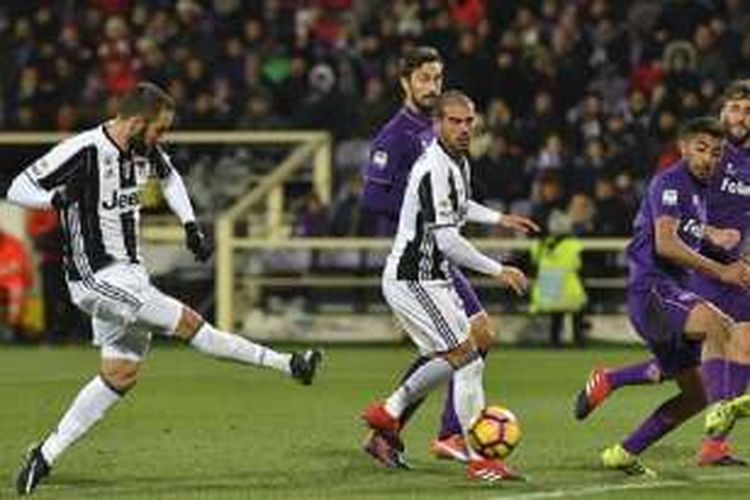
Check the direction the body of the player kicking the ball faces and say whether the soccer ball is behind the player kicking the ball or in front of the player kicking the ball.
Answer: in front

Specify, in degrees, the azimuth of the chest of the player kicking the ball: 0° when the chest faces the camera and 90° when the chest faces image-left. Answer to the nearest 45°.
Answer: approximately 315°
